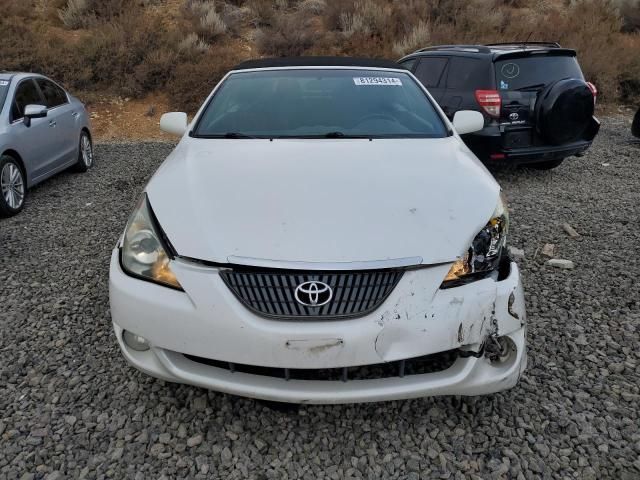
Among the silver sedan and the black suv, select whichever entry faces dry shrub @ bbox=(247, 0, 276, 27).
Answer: the black suv

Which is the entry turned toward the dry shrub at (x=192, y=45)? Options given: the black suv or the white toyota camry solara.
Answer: the black suv

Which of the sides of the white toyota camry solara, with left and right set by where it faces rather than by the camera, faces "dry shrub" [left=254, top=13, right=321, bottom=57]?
back

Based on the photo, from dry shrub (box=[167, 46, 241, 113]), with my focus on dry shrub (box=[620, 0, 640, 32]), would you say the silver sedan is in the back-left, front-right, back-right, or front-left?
back-right

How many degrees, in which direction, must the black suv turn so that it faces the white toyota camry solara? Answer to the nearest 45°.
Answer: approximately 135° to its left

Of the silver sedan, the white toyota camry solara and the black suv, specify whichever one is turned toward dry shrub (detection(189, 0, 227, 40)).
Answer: the black suv

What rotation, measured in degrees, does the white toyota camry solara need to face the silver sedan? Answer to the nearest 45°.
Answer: approximately 135° to its right

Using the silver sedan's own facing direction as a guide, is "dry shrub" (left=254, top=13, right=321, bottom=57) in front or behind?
behind

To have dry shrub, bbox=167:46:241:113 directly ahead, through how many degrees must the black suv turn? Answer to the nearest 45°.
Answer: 0° — it already faces it

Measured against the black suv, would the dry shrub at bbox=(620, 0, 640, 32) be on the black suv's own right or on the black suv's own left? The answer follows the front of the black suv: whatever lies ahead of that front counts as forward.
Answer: on the black suv's own right

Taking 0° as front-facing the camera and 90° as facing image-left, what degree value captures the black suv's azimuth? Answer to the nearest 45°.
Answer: approximately 135°

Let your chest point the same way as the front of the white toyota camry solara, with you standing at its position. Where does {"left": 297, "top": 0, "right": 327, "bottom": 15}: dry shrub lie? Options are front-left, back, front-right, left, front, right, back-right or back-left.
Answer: back

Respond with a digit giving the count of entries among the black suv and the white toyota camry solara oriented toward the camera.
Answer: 1
